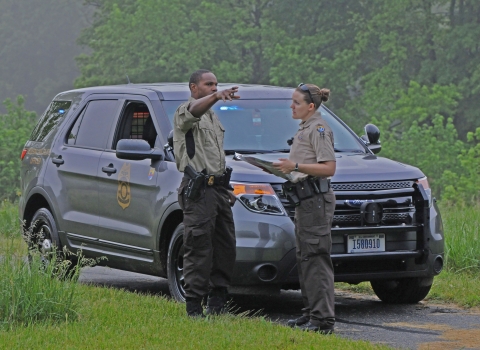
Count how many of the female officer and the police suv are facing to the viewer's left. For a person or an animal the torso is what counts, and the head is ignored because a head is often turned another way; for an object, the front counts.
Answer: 1

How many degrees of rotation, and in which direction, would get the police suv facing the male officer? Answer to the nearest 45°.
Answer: approximately 45° to its right

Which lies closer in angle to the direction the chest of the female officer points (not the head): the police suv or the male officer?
the male officer

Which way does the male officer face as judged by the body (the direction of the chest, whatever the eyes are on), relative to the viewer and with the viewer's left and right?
facing the viewer and to the right of the viewer

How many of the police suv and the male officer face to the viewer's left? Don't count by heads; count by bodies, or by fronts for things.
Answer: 0

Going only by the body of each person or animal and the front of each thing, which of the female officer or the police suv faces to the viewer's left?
the female officer

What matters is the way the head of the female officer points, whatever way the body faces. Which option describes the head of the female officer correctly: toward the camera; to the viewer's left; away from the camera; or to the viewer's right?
to the viewer's left

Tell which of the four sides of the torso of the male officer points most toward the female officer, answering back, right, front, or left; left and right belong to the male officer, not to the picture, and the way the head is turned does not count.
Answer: front

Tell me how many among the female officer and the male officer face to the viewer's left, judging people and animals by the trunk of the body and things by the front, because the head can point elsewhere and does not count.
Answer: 1

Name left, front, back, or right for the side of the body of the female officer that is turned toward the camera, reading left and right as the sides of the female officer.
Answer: left

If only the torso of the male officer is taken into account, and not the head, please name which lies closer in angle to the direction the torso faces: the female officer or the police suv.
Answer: the female officer
